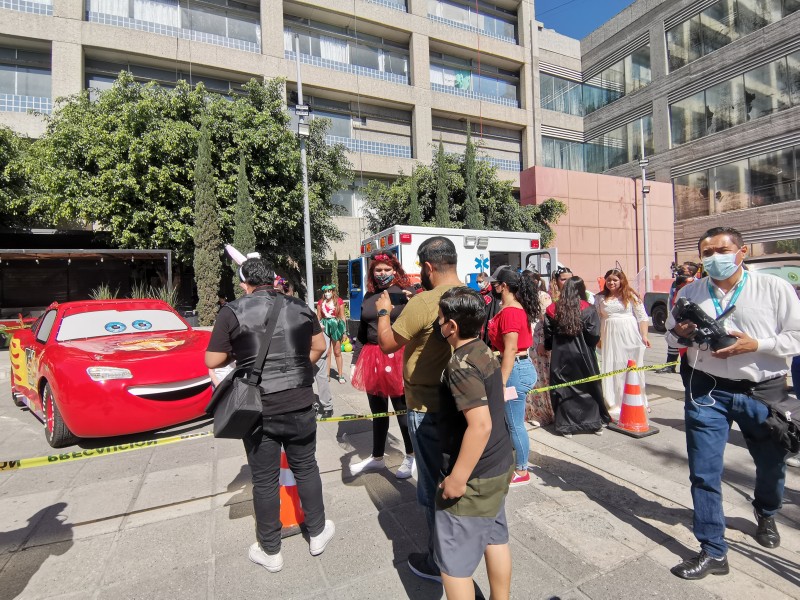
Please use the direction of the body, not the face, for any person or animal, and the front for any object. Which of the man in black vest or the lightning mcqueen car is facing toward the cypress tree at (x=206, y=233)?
the man in black vest

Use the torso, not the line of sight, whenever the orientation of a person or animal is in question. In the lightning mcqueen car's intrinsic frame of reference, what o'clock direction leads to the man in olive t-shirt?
The man in olive t-shirt is roughly at 1 o'clock from the lightning mcqueen car.

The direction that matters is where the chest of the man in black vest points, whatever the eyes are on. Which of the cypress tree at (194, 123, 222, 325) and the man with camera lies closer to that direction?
the cypress tree

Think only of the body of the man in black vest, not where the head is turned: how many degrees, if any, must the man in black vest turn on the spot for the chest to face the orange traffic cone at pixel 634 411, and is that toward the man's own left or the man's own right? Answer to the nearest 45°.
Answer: approximately 90° to the man's own right

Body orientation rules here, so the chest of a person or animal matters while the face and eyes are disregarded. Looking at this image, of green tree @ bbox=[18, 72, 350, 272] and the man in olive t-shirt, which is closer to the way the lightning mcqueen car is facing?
the man in olive t-shirt

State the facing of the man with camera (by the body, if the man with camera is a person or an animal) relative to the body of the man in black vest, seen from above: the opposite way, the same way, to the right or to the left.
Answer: to the left

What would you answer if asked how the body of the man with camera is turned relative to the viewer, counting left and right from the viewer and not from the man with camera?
facing the viewer and to the left of the viewer

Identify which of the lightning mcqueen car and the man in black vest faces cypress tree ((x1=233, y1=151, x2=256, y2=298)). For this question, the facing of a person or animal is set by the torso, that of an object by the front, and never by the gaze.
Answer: the man in black vest

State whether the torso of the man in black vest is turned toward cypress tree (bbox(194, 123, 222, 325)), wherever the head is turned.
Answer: yes

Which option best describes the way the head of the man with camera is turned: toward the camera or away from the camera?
toward the camera

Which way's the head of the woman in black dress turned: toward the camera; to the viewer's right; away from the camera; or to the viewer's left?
away from the camera

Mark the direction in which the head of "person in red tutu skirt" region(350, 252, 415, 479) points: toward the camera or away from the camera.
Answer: toward the camera

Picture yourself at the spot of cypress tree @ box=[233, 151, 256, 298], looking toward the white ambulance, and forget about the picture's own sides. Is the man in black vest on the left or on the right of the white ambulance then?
right

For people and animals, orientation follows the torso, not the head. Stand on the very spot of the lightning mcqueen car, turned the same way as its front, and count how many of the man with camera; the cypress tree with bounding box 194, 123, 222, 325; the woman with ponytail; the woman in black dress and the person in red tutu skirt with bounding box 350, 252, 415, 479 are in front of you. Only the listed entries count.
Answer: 4

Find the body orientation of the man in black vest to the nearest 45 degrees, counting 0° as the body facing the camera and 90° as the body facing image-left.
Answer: approximately 180°

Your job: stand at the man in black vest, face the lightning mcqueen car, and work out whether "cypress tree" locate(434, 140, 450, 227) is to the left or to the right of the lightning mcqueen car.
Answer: right

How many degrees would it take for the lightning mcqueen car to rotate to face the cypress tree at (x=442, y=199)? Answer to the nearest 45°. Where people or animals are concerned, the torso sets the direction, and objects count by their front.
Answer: approximately 90° to its left

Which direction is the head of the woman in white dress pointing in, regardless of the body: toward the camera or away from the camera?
toward the camera

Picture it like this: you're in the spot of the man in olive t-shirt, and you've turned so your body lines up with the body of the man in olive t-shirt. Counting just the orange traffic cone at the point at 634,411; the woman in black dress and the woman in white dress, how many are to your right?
3

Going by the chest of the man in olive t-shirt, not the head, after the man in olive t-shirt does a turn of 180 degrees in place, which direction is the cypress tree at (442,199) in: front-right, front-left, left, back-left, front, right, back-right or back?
back-left
